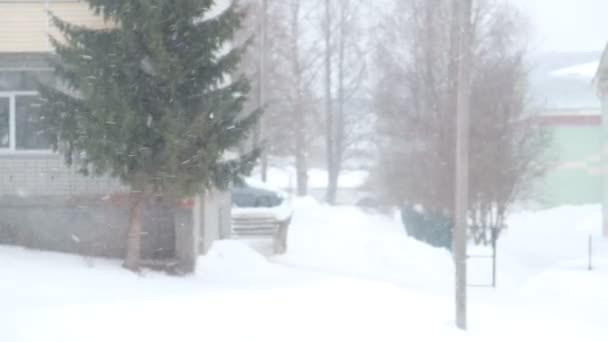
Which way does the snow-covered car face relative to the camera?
toward the camera

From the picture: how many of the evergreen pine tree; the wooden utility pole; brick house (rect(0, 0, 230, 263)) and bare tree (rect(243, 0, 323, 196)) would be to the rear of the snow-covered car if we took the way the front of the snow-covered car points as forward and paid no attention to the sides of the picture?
1

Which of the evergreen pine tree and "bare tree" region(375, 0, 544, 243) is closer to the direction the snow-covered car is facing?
the evergreen pine tree

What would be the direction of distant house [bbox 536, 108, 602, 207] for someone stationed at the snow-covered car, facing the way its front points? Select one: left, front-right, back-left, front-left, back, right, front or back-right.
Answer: back-left

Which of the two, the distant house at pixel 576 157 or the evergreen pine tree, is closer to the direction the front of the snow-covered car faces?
the evergreen pine tree

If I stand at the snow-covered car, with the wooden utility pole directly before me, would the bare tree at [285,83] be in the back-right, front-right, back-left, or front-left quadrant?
back-left

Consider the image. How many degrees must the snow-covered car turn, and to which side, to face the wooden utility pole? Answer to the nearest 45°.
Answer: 0° — it already faces it

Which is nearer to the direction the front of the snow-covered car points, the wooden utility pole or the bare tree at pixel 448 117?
the wooden utility pole
